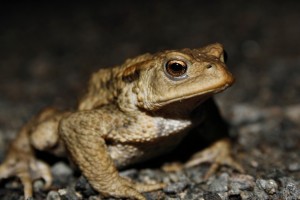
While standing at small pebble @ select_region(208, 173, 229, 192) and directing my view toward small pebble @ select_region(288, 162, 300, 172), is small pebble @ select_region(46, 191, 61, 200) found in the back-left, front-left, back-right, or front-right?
back-left

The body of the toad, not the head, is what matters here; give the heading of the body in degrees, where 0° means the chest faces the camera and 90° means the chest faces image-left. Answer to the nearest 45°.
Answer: approximately 315°

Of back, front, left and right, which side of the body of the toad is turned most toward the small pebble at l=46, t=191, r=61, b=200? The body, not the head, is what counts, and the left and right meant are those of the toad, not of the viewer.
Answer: right

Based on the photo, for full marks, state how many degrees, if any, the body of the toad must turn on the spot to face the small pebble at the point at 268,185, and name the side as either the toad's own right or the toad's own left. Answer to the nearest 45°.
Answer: approximately 45° to the toad's own left

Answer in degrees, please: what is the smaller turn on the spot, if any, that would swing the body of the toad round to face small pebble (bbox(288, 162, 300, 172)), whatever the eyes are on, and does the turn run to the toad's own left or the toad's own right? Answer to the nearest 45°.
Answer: approximately 45° to the toad's own left
